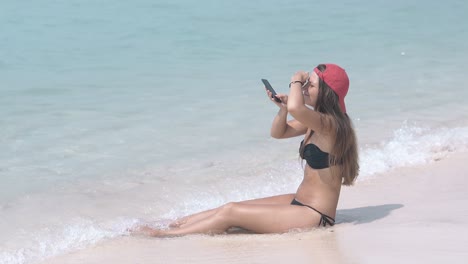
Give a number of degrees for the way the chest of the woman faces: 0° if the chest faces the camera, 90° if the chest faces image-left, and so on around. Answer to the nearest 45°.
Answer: approximately 90°

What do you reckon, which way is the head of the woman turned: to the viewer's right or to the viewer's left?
to the viewer's left
